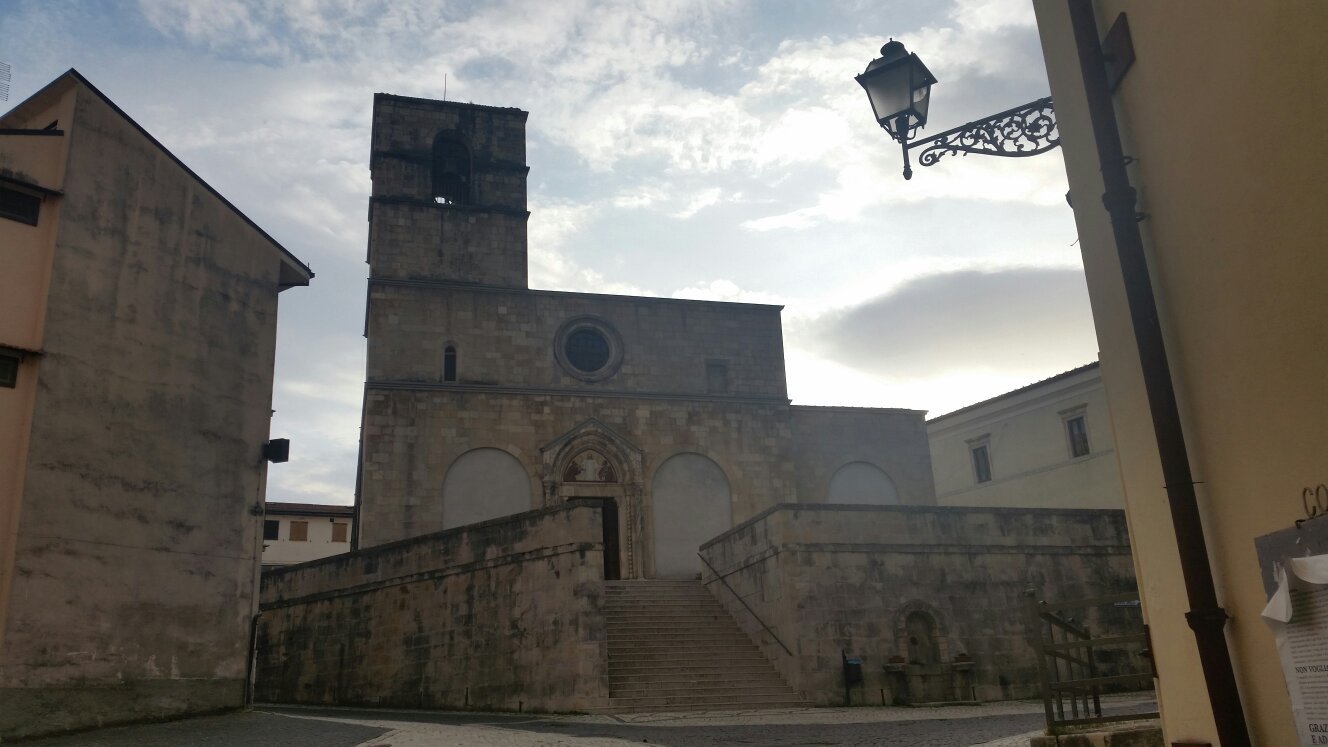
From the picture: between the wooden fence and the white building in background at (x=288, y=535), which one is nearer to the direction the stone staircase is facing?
the wooden fence

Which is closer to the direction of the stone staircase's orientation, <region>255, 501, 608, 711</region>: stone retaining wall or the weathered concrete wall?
the weathered concrete wall

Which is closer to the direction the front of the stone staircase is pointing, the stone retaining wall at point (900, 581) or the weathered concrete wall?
the weathered concrete wall

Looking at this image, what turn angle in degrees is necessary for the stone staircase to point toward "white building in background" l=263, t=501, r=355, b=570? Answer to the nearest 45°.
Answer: approximately 135° to its right

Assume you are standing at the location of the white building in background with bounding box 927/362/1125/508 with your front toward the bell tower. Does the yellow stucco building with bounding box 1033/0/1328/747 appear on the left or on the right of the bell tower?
left

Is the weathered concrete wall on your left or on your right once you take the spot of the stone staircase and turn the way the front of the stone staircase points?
on your right

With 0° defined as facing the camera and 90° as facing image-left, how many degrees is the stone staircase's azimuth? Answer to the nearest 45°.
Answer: approximately 0°

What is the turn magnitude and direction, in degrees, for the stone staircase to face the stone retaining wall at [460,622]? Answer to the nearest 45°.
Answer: approximately 90° to its right

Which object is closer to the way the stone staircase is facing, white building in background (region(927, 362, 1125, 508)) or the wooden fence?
the wooden fence

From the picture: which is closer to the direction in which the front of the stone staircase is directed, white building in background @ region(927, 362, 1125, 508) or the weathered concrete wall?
the weathered concrete wall
